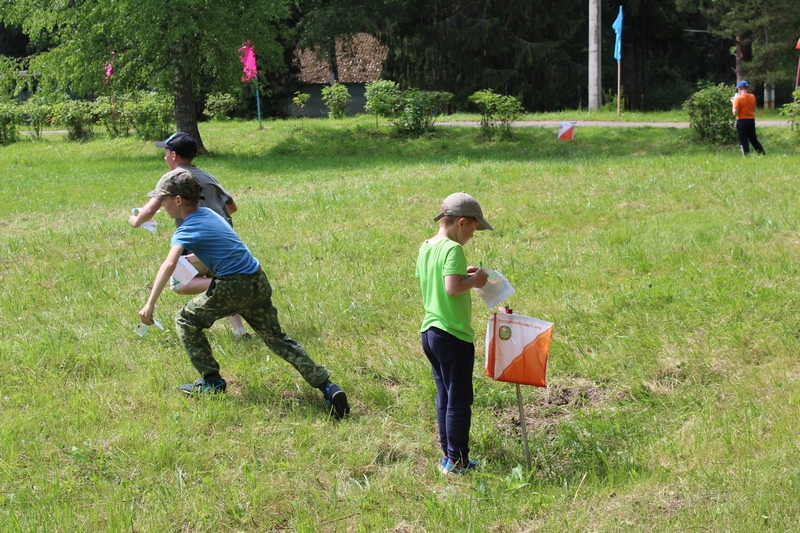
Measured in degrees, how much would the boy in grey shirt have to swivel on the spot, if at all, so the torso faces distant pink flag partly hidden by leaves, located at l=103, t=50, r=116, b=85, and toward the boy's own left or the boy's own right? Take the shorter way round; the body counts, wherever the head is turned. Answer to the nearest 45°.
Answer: approximately 90° to the boy's own right

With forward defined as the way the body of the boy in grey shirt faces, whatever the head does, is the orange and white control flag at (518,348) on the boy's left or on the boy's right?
on the boy's left

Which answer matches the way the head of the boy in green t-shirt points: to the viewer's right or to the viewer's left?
to the viewer's right

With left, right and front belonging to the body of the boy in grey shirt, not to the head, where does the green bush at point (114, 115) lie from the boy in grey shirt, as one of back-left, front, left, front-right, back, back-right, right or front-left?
right

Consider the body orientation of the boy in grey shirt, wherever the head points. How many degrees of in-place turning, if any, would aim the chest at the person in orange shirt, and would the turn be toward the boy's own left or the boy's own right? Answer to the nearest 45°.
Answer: approximately 135° to the boy's own right

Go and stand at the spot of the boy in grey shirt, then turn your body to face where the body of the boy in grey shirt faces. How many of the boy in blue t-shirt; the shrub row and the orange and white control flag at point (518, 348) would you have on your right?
1

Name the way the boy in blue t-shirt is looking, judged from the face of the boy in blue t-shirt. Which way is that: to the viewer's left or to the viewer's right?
to the viewer's left

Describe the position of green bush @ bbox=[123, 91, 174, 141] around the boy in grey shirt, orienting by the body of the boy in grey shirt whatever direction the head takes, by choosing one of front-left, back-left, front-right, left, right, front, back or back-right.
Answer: right

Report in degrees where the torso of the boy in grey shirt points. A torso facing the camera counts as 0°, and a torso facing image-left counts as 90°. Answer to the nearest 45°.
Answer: approximately 90°

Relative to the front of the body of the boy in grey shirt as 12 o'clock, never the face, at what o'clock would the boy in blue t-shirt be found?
The boy in blue t-shirt is roughly at 9 o'clock from the boy in grey shirt.

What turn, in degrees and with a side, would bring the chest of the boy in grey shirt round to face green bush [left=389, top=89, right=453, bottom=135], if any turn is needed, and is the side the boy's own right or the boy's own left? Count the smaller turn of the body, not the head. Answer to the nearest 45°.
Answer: approximately 90° to the boy's own right

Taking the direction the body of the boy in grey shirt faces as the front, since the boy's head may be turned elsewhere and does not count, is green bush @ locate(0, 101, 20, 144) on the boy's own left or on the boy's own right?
on the boy's own right

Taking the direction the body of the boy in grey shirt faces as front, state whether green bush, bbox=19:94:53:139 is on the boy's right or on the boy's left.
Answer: on the boy's right

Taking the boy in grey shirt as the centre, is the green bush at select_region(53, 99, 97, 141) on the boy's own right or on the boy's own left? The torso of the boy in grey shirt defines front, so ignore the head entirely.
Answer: on the boy's own right
